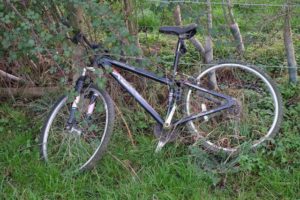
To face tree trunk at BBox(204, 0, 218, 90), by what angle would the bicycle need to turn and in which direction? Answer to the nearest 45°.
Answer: approximately 135° to its right

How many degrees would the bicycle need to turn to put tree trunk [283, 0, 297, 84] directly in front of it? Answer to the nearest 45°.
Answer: approximately 135° to its right

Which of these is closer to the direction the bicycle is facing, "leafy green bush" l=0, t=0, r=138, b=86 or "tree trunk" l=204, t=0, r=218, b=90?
the leafy green bush

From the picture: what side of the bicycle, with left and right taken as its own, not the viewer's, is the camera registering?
left

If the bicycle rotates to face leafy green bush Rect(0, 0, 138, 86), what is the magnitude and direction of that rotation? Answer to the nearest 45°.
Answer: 0° — it already faces it
